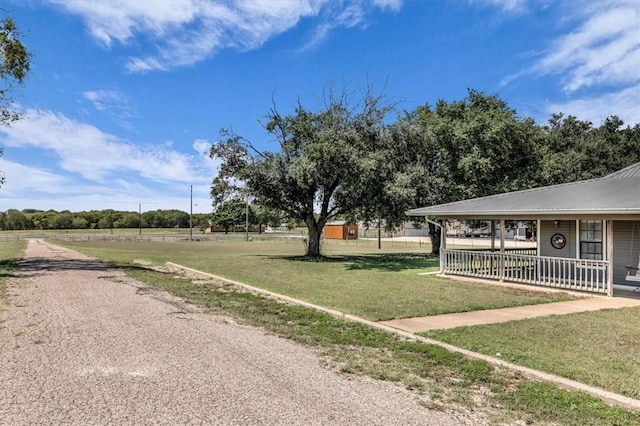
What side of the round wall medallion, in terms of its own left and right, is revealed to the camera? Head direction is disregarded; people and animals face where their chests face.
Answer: front

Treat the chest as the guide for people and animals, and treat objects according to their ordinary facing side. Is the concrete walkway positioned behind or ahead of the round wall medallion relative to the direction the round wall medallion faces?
ahead

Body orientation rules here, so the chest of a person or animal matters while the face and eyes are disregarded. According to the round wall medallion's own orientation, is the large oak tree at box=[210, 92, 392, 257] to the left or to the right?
on its right

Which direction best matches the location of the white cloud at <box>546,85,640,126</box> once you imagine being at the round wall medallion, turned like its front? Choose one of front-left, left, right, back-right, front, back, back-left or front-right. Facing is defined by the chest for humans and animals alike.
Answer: back
